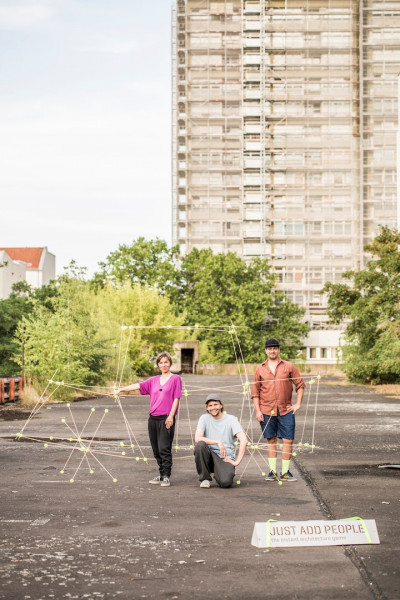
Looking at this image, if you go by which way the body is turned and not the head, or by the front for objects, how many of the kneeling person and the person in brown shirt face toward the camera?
2

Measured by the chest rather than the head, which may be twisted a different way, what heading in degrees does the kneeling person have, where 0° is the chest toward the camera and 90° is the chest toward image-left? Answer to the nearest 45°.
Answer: approximately 0°

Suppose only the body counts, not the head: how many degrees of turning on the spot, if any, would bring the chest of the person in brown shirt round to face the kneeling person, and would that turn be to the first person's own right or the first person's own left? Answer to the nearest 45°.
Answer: approximately 45° to the first person's own right

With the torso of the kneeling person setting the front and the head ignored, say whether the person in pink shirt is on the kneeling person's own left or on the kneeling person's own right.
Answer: on the kneeling person's own right

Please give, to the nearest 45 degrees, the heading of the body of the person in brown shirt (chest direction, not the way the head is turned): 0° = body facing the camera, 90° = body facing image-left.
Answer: approximately 0°

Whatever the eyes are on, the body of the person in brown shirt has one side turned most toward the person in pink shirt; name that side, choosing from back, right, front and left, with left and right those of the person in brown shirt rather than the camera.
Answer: right

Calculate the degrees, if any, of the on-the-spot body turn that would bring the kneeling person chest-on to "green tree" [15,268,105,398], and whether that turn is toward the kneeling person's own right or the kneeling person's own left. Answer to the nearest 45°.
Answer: approximately 180°

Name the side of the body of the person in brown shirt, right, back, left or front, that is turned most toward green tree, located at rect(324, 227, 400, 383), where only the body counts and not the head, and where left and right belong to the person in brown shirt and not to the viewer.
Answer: back

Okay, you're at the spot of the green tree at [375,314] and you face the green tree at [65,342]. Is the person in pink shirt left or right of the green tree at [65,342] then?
left

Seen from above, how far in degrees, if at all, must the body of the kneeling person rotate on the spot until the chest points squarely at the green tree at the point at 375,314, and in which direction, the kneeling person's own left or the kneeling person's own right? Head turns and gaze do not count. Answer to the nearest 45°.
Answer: approximately 180°
